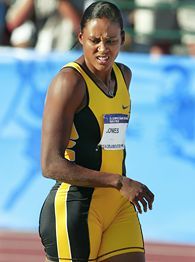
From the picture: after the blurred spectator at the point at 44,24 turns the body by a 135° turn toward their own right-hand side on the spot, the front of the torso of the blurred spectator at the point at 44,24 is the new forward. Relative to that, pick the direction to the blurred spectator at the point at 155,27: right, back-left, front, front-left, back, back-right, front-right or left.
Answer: back-right

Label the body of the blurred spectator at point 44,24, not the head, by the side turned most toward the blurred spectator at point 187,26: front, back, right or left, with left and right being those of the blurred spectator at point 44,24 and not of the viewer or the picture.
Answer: left

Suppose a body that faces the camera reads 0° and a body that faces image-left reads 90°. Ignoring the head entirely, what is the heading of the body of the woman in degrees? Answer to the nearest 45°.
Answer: approximately 315°

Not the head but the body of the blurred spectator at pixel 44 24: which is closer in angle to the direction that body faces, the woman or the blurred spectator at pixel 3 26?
the woman
